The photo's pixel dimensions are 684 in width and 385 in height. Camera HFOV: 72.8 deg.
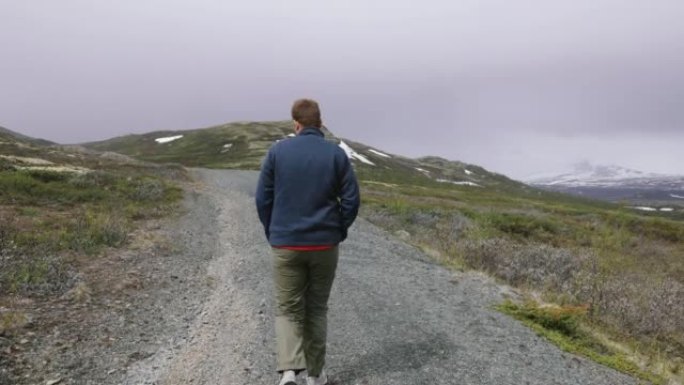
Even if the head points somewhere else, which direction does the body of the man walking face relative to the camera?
away from the camera
